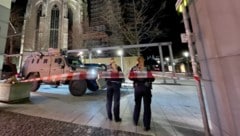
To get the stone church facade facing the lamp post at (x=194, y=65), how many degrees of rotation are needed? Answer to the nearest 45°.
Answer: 0° — it already faces it

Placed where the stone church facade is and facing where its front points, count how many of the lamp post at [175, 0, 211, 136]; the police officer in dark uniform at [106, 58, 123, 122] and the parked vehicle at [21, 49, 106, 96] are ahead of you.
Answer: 3

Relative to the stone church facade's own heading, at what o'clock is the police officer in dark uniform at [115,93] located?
The police officer in dark uniform is roughly at 12 o'clock from the stone church facade.

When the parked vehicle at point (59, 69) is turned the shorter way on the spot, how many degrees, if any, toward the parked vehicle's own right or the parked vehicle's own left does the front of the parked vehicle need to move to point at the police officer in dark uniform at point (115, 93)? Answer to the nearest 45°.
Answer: approximately 45° to the parked vehicle's own right

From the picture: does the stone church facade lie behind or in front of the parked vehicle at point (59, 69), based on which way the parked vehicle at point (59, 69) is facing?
behind

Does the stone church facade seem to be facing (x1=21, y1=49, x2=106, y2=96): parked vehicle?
yes

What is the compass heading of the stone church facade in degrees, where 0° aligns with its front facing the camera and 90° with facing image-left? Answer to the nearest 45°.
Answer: approximately 0°

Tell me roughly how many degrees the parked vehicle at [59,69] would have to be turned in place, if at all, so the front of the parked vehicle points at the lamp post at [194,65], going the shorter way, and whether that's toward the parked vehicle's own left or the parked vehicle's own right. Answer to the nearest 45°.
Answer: approximately 45° to the parked vehicle's own right
